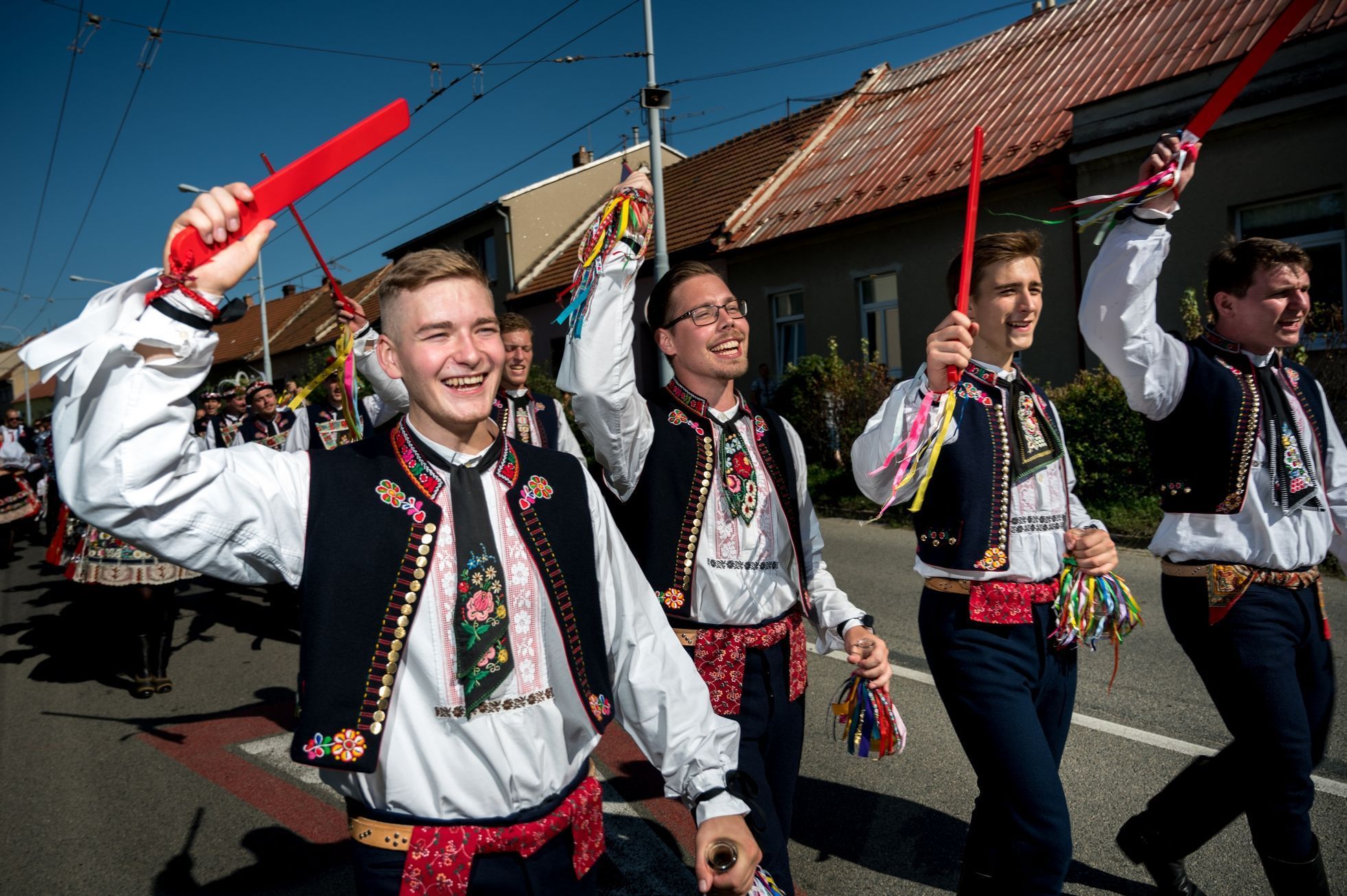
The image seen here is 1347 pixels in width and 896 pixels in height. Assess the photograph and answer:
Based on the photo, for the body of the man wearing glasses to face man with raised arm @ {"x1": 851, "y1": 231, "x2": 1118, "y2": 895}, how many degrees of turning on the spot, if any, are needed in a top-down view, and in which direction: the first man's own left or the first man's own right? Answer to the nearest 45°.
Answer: approximately 45° to the first man's own left

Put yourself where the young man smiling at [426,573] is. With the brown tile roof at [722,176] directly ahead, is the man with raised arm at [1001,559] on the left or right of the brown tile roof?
right

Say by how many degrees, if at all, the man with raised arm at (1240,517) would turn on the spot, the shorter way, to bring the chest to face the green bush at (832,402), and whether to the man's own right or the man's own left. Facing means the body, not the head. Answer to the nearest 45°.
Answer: approximately 180°

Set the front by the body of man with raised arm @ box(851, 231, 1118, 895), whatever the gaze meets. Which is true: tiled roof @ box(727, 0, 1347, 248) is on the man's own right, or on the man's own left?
on the man's own left

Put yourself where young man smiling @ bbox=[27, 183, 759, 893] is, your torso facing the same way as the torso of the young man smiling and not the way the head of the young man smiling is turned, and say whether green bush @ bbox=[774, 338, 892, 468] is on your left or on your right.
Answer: on your left

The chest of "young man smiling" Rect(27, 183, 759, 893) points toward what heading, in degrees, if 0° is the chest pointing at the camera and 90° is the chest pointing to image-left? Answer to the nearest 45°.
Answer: approximately 315°

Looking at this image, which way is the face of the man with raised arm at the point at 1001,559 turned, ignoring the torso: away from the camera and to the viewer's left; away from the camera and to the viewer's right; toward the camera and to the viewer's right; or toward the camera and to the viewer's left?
toward the camera and to the viewer's right

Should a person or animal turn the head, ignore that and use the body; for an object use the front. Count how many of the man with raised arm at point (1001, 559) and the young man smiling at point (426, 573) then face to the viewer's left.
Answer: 0

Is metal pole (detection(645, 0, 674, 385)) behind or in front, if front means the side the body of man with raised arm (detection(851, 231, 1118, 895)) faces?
behind

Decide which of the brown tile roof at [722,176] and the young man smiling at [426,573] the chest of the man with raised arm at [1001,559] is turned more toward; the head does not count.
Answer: the young man smiling

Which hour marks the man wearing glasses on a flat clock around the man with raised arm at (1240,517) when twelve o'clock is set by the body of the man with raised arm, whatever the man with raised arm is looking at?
The man wearing glasses is roughly at 3 o'clock from the man with raised arm.
